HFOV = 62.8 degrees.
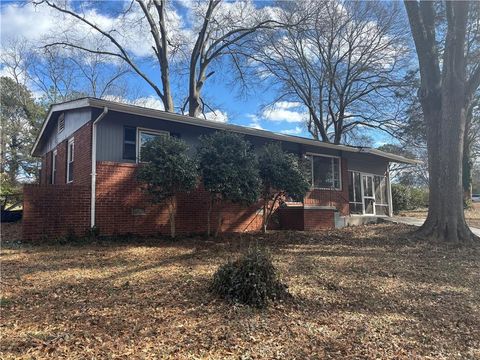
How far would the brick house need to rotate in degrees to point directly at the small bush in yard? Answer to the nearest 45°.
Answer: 0° — it already faces it

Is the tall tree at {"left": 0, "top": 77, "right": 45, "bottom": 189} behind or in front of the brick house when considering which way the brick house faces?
behind

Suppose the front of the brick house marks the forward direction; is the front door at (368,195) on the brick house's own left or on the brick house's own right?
on the brick house's own left

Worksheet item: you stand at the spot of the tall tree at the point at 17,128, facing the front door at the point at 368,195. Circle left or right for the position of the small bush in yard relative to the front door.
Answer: right

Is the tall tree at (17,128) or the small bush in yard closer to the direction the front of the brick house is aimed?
the small bush in yard
